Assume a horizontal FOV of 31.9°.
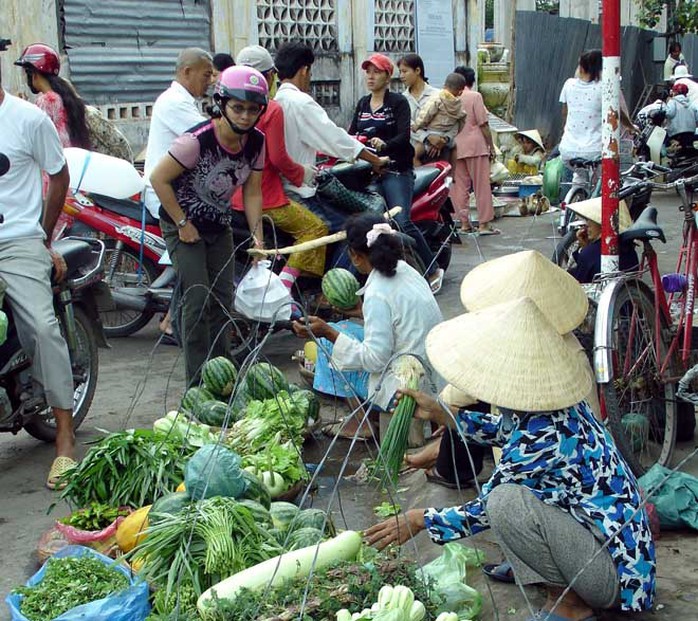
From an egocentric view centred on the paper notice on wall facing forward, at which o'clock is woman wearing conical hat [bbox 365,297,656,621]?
The woman wearing conical hat is roughly at 12 o'clock from the paper notice on wall.

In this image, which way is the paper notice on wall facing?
toward the camera

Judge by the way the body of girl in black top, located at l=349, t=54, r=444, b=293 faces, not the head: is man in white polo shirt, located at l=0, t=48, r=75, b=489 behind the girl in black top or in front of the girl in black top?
in front

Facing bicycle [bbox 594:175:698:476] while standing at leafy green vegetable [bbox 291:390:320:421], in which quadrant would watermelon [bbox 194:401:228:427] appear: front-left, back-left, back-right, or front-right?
back-right

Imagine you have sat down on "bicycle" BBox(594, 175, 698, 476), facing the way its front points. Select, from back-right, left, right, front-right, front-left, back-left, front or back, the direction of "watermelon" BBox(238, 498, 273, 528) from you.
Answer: back

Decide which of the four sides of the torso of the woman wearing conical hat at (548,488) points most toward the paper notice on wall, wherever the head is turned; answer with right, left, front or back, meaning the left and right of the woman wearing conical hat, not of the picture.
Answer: right

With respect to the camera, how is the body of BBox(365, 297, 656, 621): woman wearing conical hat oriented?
to the viewer's left

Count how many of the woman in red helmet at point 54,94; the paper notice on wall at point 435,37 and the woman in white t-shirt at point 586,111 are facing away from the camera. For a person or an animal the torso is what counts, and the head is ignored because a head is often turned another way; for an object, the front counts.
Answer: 1

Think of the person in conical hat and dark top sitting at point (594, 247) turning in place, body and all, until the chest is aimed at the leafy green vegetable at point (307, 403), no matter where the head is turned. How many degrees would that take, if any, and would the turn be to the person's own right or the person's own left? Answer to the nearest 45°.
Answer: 0° — they already face it

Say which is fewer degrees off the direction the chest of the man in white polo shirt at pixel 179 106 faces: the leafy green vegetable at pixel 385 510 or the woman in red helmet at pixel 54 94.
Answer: the leafy green vegetable

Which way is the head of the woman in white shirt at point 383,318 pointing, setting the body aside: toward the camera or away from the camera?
away from the camera

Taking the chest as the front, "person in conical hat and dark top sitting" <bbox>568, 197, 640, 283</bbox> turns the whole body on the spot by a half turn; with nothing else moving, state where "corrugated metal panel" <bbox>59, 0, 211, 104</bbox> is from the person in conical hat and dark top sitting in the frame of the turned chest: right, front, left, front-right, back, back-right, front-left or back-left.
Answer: back-left

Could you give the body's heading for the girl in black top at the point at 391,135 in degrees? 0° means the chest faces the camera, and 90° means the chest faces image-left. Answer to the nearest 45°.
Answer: approximately 45°

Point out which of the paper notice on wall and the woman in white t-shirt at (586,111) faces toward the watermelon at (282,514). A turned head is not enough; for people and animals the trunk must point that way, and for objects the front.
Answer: the paper notice on wall

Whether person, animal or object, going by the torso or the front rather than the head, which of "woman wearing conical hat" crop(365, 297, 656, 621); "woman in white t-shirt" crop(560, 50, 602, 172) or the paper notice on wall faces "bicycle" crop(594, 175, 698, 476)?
the paper notice on wall

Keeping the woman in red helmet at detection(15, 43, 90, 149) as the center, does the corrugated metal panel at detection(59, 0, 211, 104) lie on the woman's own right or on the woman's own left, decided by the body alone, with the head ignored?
on the woman's own right
